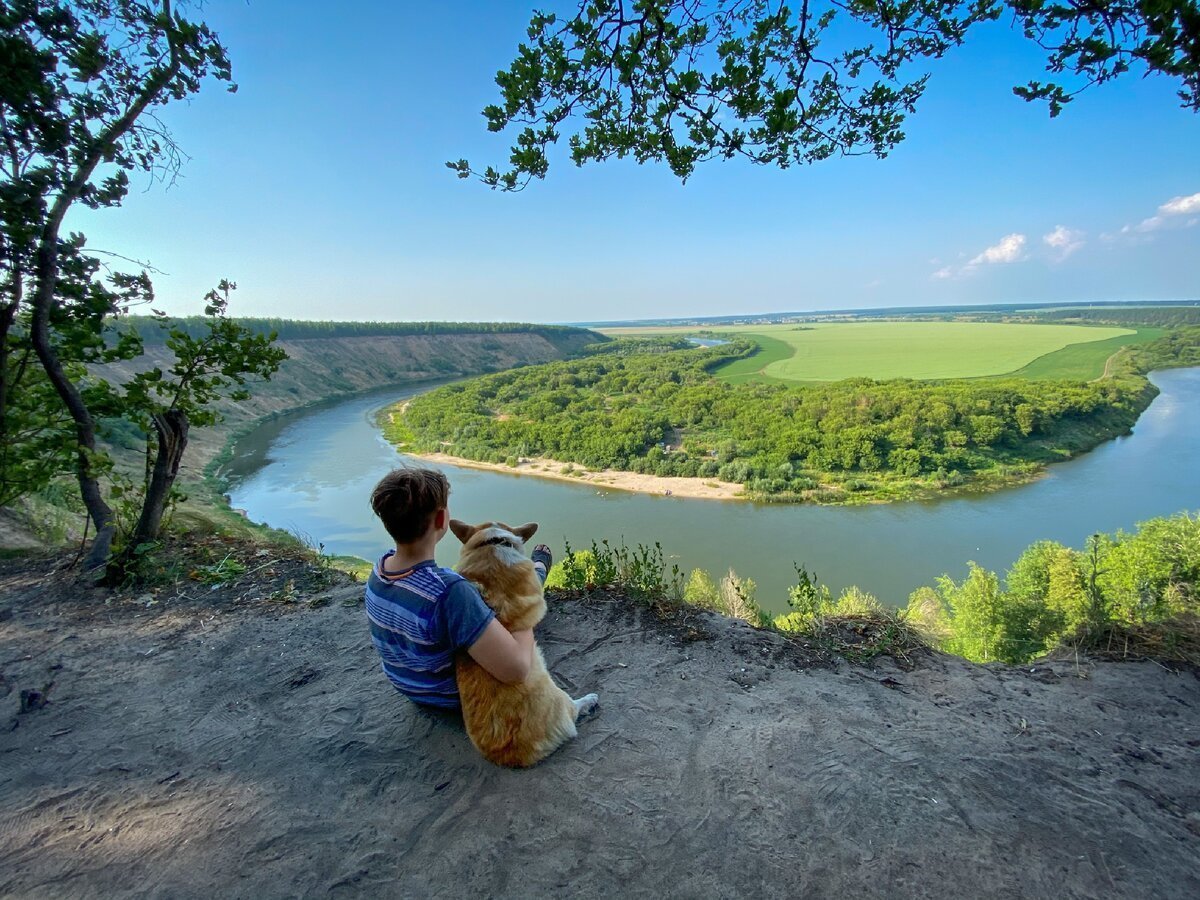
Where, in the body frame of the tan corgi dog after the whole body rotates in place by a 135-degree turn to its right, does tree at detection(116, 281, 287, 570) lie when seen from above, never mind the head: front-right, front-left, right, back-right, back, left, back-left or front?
back

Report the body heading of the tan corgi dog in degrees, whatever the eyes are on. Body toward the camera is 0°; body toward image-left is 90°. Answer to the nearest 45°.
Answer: approximately 180°

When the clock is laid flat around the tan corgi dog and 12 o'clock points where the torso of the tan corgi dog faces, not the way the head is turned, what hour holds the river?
The river is roughly at 1 o'clock from the tan corgi dog.
